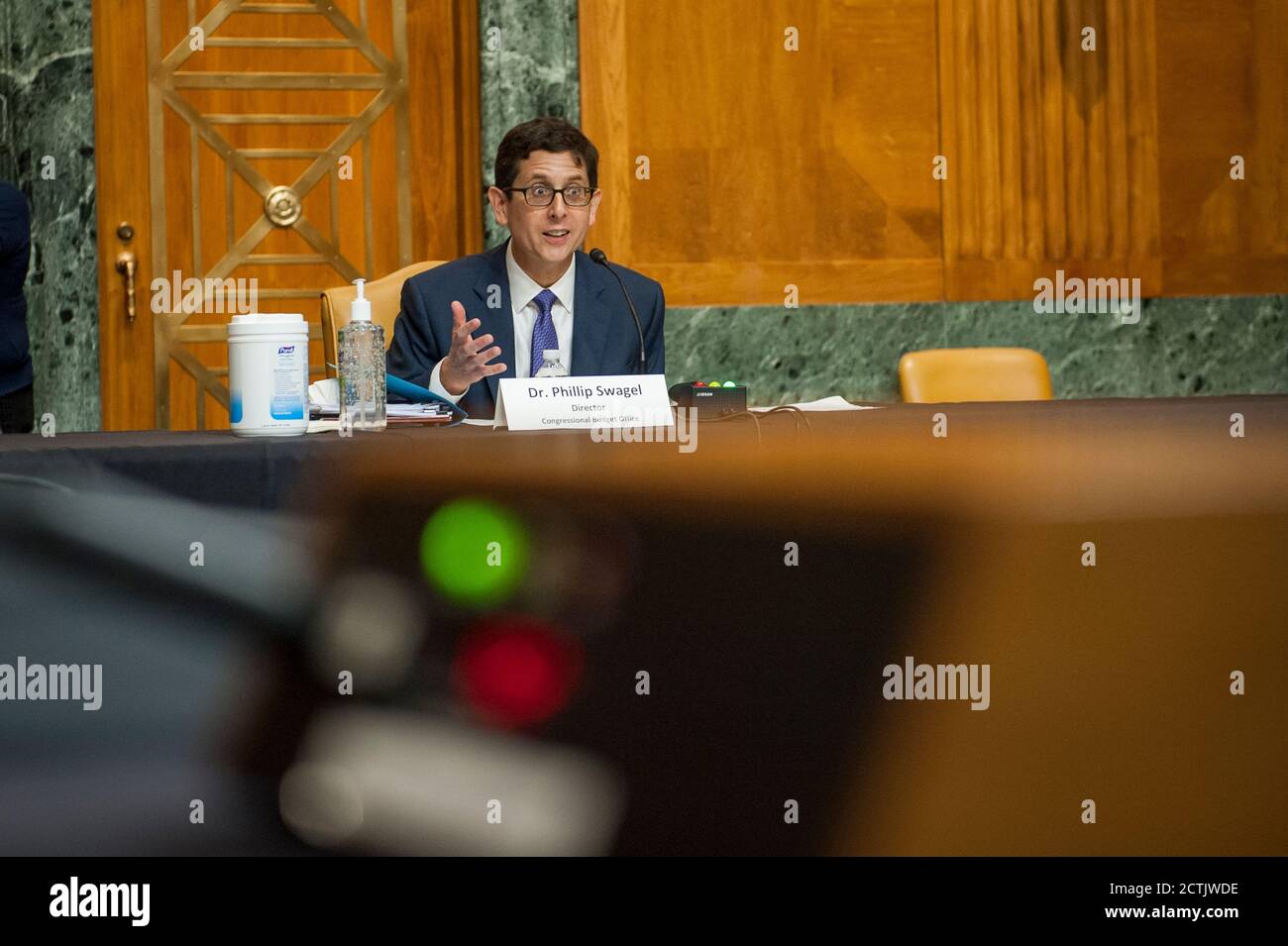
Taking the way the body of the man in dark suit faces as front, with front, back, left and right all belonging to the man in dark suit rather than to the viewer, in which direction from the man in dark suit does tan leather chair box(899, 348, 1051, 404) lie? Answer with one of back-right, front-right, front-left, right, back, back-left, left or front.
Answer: back-left

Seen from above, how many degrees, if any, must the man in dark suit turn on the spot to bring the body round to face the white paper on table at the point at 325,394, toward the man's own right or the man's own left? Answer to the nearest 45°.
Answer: approximately 45° to the man's own right

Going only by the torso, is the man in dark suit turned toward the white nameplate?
yes

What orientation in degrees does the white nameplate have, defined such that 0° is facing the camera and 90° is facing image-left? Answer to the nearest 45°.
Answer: approximately 0°

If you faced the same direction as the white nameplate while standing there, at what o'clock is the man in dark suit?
The man in dark suit is roughly at 6 o'clock from the white nameplate.

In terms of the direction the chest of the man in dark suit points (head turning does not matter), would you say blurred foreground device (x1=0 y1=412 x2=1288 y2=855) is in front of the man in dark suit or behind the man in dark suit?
in front

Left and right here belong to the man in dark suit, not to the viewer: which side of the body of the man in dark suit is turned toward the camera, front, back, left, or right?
front

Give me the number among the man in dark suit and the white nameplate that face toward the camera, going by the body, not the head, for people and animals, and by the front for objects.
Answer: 2
